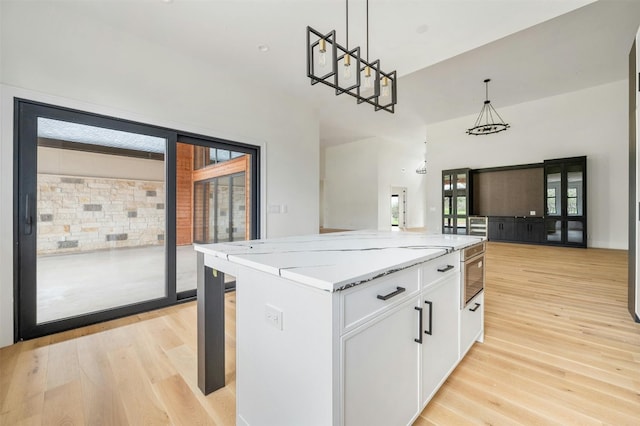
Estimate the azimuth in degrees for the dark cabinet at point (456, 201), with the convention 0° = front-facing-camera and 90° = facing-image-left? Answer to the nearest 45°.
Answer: approximately 0°

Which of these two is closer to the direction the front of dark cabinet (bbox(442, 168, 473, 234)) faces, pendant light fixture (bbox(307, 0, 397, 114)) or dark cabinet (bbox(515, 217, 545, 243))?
the pendant light fixture

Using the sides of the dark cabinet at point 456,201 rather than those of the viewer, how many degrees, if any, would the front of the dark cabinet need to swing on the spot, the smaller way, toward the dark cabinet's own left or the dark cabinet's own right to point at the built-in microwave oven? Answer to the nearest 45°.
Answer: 0° — it already faces it

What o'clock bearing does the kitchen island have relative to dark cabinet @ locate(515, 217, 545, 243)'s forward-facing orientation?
The kitchen island is roughly at 12 o'clock from the dark cabinet.

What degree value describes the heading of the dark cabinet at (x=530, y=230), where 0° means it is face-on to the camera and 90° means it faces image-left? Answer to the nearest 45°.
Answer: approximately 0°

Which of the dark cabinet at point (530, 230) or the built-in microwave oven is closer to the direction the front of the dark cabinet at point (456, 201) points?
the built-in microwave oven

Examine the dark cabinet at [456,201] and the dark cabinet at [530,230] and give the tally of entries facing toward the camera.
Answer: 2

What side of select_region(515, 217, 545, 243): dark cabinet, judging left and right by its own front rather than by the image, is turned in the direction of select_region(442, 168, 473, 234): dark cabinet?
right

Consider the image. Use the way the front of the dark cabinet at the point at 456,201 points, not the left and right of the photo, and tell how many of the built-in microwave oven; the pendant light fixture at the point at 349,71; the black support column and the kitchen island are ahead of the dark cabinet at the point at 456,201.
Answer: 4

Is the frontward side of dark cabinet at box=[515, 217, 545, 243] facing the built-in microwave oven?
yes

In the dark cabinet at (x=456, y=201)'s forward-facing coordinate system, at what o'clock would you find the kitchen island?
The kitchen island is roughly at 12 o'clock from the dark cabinet.

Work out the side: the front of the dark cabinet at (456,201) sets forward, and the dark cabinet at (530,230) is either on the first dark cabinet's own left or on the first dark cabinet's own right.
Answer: on the first dark cabinet's own left
